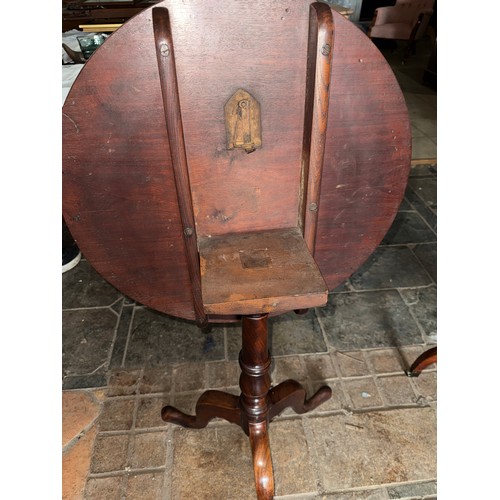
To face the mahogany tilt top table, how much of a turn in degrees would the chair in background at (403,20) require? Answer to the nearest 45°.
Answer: approximately 45° to its left

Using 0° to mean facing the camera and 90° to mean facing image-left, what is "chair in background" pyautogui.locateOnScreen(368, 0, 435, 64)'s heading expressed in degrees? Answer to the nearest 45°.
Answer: approximately 45°
